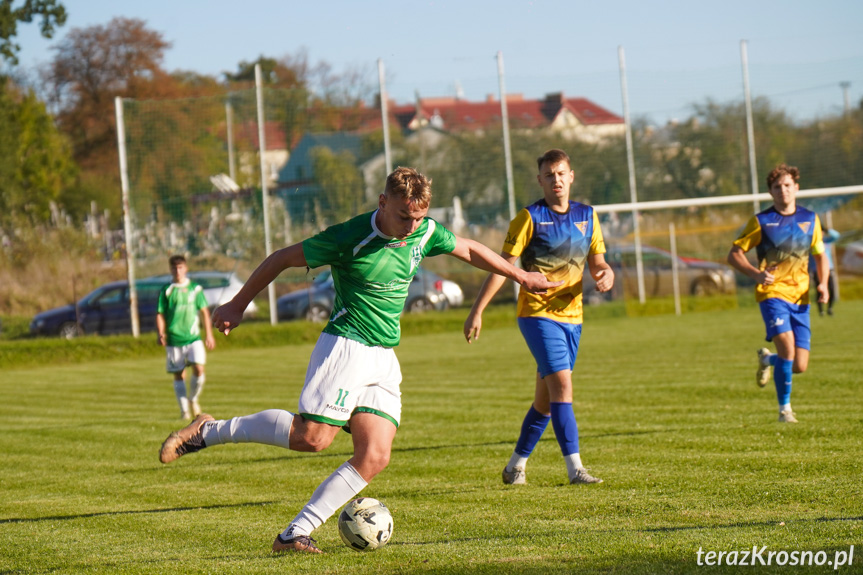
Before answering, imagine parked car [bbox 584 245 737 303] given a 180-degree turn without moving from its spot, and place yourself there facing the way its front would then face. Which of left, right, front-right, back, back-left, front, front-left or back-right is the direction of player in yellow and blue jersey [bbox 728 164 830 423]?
left

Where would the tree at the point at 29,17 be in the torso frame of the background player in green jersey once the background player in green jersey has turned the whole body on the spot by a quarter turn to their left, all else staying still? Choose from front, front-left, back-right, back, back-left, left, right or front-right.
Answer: left

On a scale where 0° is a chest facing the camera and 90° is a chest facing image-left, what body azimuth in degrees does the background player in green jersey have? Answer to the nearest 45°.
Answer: approximately 0°

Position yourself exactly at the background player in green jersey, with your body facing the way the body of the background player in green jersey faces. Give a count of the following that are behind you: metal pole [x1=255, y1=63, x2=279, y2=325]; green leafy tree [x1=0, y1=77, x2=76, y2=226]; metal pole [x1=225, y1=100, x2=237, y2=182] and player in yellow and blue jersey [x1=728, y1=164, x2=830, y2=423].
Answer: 3

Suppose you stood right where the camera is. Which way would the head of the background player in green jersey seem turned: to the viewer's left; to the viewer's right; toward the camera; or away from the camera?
toward the camera

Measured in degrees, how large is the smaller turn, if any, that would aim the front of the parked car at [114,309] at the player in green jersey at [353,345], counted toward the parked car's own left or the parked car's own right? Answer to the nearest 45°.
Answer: approximately 90° to the parked car's own left

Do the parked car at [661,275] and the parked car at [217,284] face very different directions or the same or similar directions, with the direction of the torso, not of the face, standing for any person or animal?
very different directions

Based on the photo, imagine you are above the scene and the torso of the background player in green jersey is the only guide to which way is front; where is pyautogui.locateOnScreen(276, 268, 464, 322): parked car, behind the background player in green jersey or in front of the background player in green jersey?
behind

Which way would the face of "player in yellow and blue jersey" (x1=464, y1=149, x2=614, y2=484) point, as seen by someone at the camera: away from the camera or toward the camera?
toward the camera

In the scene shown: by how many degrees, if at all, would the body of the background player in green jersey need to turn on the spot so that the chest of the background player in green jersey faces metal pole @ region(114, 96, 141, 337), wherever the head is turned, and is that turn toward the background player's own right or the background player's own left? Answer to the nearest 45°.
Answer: approximately 180°

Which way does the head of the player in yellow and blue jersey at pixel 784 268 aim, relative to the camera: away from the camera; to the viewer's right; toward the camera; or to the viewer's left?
toward the camera

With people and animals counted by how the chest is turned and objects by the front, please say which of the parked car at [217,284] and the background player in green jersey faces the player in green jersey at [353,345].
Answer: the background player in green jersey

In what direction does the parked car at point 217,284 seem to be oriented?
to the viewer's left

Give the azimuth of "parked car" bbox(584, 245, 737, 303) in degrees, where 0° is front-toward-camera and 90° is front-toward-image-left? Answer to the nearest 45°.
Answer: approximately 270°

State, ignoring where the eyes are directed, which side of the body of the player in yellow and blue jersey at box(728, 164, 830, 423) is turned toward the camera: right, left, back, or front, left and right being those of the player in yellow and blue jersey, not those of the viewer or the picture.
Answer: front

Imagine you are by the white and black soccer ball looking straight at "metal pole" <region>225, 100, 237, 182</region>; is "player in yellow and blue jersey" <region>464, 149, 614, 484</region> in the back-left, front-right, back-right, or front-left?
front-right
